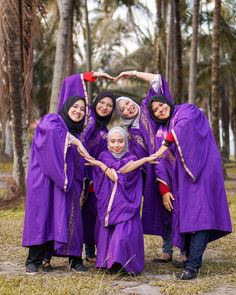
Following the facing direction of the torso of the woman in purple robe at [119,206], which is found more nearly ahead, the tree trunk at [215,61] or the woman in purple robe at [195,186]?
the woman in purple robe

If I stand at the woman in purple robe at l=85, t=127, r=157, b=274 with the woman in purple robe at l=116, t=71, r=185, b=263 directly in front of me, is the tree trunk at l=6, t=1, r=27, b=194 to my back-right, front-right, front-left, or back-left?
front-left

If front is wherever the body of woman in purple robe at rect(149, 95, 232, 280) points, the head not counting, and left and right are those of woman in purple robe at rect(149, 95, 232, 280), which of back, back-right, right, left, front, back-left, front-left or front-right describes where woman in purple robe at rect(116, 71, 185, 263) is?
right

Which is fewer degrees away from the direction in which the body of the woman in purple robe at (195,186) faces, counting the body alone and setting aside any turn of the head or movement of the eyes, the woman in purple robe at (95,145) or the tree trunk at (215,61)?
the woman in purple robe

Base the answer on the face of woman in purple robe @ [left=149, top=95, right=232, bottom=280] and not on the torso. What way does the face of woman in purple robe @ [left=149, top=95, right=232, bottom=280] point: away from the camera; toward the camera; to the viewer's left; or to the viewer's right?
toward the camera

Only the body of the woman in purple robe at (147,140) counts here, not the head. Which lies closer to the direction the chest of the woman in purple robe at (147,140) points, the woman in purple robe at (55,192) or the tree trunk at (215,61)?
the woman in purple robe

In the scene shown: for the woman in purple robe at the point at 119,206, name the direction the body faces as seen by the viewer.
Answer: toward the camera

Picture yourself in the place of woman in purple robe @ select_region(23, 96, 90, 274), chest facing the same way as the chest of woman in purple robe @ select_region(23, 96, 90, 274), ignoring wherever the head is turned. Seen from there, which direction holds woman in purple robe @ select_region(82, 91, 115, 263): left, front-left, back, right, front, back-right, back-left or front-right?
left

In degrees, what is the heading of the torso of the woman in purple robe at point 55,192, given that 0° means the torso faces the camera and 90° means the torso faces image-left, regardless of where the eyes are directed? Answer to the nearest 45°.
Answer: approximately 315°

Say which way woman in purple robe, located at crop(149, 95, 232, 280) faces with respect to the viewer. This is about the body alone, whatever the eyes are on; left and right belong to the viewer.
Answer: facing the viewer and to the left of the viewer

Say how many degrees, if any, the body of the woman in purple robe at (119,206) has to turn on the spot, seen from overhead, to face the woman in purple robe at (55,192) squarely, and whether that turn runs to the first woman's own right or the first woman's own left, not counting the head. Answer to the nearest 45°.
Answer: approximately 90° to the first woman's own right

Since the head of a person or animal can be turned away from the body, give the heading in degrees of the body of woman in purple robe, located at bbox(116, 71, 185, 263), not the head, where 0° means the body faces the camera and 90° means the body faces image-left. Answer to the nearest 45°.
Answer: approximately 0°

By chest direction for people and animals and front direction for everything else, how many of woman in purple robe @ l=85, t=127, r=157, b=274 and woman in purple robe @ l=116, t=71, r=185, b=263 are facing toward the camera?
2
